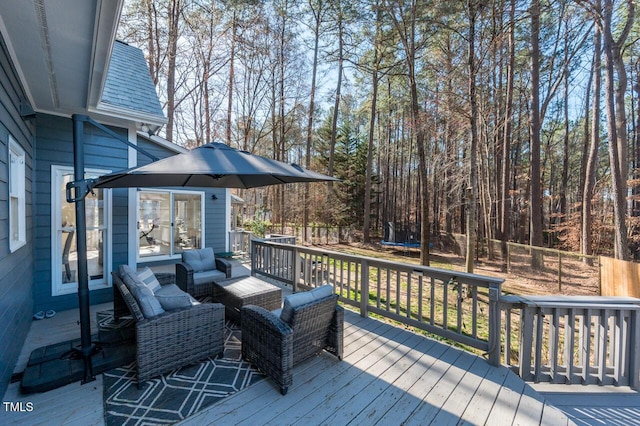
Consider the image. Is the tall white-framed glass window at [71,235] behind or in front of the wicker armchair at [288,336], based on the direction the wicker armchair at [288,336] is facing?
in front

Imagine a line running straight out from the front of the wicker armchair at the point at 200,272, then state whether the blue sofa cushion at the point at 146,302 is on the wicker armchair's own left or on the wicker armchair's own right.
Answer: on the wicker armchair's own right

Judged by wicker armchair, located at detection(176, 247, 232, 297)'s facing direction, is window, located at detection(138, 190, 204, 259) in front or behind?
behind

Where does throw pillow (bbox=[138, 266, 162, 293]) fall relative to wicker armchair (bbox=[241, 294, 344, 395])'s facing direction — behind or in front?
in front

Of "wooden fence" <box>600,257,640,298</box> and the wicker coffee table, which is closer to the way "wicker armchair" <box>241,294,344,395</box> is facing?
the wicker coffee table

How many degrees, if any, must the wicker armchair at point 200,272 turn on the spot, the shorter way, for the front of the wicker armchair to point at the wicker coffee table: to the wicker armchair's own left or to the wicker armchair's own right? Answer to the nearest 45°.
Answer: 0° — it already faces it

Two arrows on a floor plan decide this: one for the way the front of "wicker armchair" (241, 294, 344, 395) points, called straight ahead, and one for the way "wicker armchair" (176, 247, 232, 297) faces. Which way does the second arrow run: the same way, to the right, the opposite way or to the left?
the opposite way

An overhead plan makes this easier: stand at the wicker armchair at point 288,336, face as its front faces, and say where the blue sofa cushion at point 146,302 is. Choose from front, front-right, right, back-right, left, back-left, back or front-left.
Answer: front-left

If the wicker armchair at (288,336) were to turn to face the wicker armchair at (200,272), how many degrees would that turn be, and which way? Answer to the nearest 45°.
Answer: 0° — it already faces it

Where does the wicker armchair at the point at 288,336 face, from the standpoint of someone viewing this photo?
facing away from the viewer and to the left of the viewer

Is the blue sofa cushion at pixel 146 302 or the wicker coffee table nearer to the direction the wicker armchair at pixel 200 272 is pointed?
the wicker coffee table

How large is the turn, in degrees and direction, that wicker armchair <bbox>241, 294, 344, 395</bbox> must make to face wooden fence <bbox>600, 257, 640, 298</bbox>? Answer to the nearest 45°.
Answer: approximately 135° to its right

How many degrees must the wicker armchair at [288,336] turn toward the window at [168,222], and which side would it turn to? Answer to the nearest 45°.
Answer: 0° — it already faces it

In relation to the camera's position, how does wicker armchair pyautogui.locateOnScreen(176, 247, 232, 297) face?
facing the viewer and to the right of the viewer

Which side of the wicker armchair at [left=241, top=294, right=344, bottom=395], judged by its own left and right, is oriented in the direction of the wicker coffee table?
front
